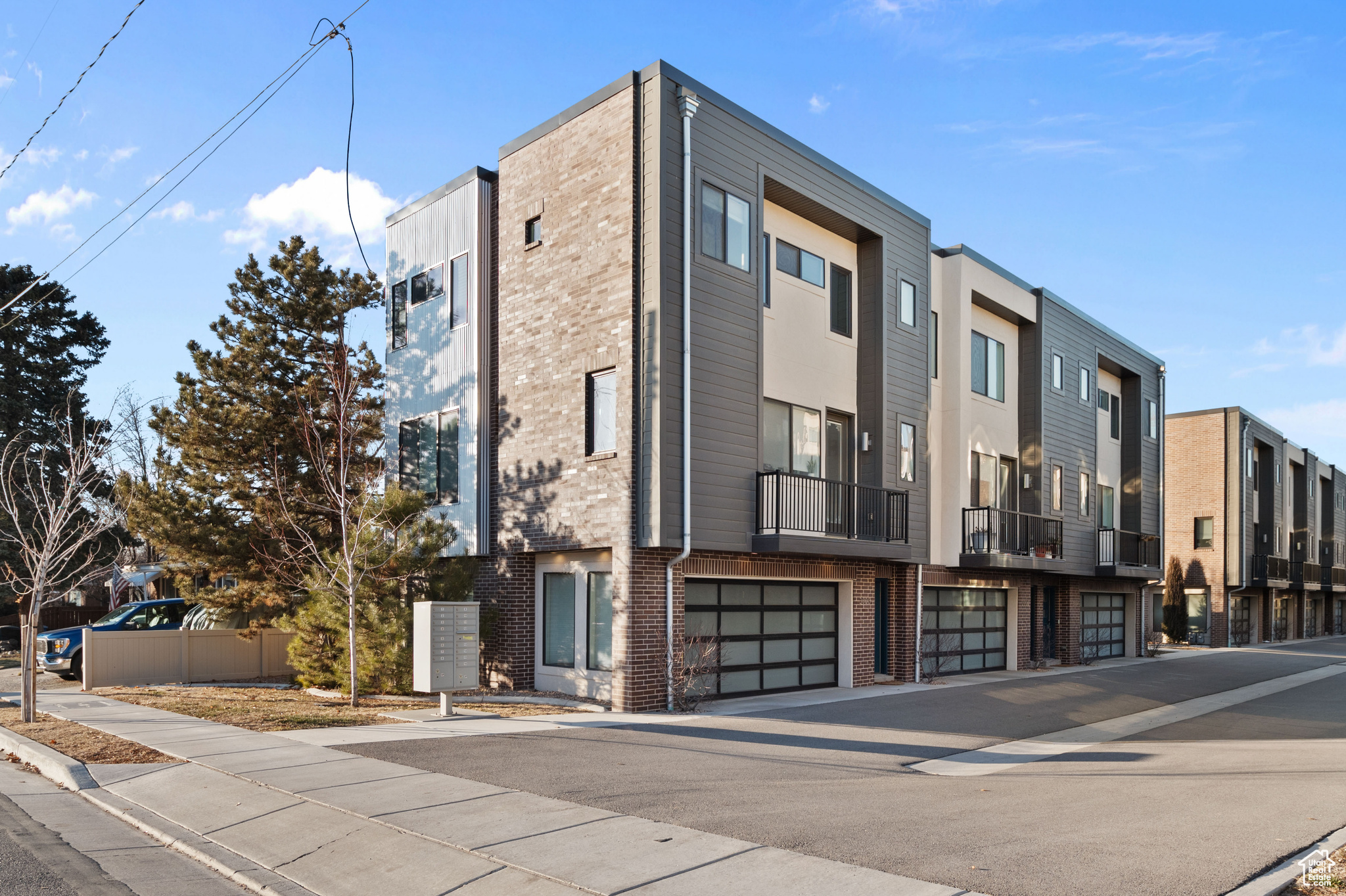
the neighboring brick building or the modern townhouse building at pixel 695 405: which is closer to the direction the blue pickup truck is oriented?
the modern townhouse building

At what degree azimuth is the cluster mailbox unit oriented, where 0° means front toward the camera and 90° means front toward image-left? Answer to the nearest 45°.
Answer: approximately 315°

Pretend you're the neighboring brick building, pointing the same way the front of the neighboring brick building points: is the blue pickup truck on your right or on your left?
on your right

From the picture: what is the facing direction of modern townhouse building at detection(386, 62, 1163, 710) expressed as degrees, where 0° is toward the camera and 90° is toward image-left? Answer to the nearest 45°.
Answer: approximately 315°

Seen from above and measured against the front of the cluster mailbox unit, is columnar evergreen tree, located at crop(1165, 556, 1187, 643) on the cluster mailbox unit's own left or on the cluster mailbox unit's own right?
on the cluster mailbox unit's own left

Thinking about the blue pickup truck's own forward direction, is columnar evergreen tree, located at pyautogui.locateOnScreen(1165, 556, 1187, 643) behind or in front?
behind

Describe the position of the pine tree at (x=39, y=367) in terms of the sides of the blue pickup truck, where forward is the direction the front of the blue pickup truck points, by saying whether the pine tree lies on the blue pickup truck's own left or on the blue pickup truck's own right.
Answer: on the blue pickup truck's own right
